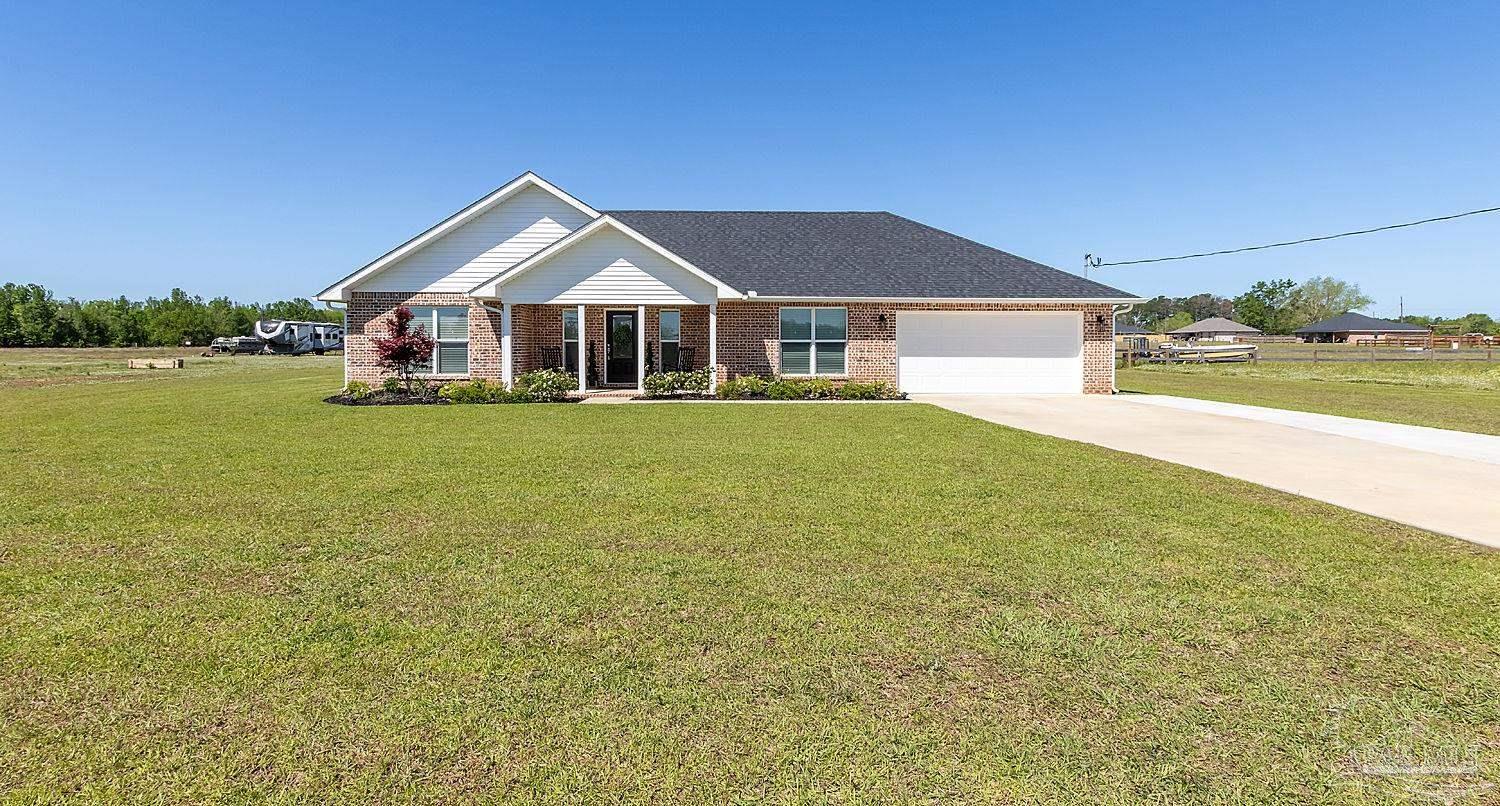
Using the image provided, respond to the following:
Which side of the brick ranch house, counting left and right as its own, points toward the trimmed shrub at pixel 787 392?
front

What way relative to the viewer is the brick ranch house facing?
toward the camera

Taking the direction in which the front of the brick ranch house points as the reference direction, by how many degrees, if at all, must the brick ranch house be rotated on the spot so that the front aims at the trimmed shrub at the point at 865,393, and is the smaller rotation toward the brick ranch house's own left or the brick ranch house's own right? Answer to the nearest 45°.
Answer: approximately 45° to the brick ranch house's own left

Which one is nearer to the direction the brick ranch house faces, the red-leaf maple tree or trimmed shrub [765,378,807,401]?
the trimmed shrub

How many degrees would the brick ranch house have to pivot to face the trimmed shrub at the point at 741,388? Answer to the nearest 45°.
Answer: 0° — it already faces it

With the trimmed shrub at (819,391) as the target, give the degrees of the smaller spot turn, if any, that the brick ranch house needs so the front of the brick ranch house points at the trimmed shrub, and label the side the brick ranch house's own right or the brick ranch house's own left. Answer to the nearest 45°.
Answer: approximately 45° to the brick ranch house's own left
